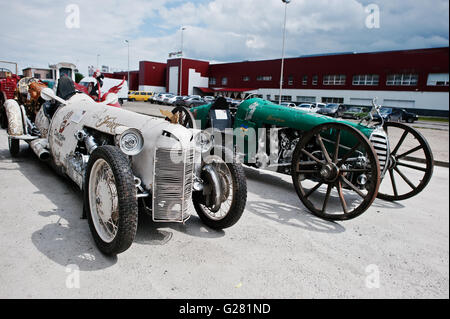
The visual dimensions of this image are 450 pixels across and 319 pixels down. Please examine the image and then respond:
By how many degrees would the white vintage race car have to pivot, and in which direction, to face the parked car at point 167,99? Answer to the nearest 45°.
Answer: approximately 135° to its left

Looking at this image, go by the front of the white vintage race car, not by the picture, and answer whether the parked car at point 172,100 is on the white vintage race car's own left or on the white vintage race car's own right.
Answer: on the white vintage race car's own left

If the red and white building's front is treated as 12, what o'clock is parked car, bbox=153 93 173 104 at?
The parked car is roughly at 1 o'clock from the red and white building.

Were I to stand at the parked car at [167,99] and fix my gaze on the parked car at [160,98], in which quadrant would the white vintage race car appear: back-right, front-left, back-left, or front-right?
back-left

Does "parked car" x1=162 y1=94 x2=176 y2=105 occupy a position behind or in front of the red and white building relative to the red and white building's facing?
in front

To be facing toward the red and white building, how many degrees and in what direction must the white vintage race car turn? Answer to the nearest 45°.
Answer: approximately 90° to its left

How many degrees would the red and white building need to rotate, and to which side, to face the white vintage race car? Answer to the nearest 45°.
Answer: approximately 45° to its left

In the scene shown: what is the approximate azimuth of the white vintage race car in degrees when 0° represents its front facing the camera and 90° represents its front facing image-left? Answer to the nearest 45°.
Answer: approximately 315°

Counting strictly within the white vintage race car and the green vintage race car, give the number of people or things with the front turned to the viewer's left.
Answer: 0

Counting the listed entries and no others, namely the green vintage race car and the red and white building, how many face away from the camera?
0

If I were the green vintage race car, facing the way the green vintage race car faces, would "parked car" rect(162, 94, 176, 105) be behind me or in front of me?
behind

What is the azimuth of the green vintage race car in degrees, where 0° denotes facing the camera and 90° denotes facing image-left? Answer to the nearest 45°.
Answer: approximately 315°

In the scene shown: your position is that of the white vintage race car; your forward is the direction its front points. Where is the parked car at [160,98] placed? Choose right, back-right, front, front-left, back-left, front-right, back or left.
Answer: back-left
